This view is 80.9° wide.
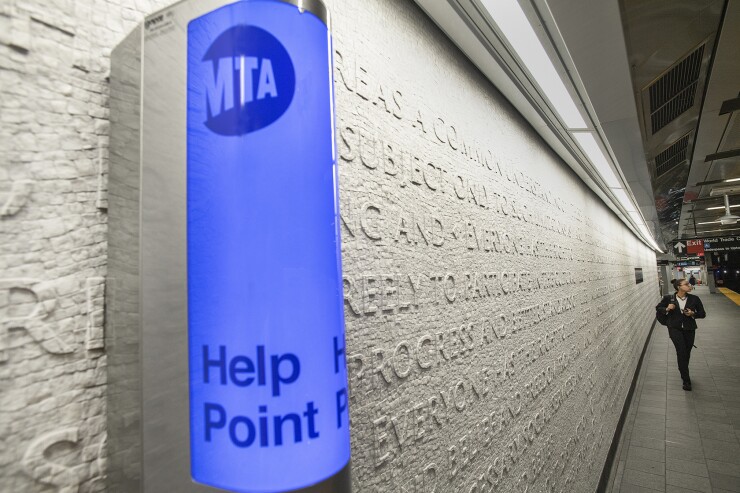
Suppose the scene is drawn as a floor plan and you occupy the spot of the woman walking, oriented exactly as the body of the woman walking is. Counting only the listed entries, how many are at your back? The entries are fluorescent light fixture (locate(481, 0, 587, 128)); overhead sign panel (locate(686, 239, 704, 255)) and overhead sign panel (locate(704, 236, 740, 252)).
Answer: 2

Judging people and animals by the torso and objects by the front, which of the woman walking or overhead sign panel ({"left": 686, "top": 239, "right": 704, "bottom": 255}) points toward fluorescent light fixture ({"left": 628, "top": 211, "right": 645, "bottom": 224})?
the overhead sign panel

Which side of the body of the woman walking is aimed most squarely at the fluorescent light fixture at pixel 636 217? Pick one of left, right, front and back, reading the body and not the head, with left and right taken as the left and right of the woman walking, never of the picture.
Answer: back

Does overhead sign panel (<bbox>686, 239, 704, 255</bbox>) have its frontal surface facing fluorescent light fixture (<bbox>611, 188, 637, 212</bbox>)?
yes

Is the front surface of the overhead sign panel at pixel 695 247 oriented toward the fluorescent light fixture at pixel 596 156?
yes

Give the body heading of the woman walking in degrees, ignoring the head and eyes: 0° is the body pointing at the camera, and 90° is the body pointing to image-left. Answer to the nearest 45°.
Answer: approximately 0°

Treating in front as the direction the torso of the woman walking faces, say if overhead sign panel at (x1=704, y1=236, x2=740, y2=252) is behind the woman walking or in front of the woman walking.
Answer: behind

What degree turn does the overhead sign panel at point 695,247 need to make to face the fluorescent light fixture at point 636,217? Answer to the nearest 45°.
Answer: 0° — it already faces it

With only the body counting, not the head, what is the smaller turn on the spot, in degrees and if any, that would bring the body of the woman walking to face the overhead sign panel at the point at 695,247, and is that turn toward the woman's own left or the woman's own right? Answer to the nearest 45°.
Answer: approximately 180°

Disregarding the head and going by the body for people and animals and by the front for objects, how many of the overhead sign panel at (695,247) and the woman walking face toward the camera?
2
